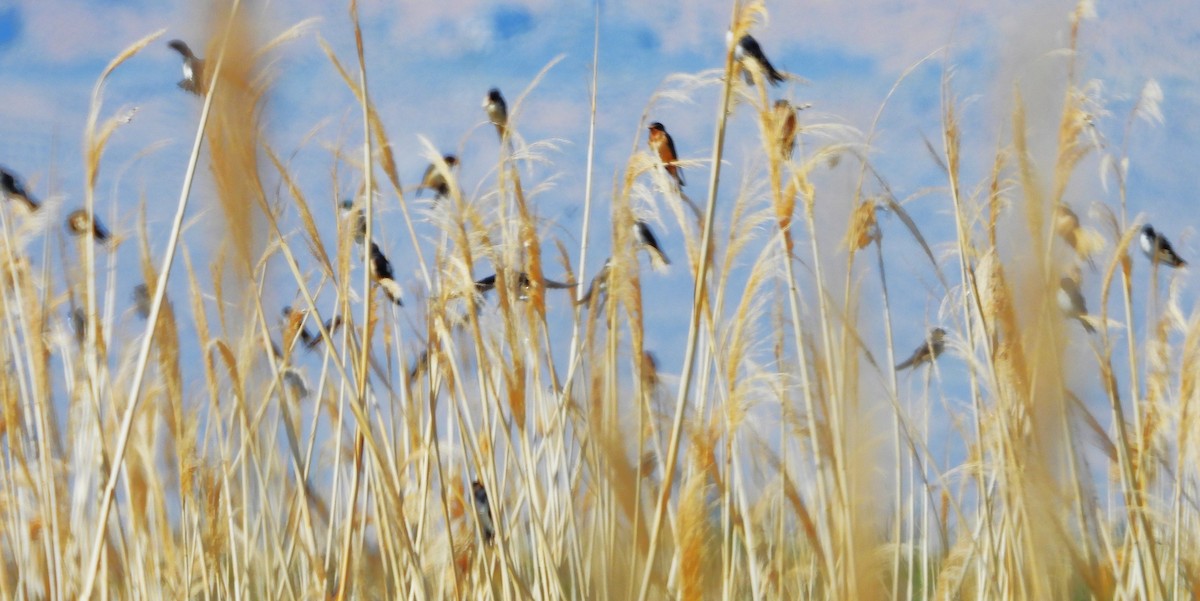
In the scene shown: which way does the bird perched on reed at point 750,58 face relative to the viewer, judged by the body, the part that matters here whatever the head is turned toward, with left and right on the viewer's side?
facing to the left of the viewer

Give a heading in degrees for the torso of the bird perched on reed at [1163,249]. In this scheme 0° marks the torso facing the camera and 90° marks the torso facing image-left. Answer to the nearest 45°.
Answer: approximately 90°

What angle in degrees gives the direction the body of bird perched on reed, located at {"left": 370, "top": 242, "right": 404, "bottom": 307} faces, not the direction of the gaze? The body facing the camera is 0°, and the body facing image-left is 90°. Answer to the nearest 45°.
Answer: approximately 90°

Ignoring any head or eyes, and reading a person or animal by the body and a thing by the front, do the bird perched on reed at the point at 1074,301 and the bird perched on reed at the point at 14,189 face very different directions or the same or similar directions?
same or similar directions

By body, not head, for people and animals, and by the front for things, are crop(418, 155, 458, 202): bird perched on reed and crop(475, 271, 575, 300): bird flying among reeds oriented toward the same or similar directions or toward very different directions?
very different directions

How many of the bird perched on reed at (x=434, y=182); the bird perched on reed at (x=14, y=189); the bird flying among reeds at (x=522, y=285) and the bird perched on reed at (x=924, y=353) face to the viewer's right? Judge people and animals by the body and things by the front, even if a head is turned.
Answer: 2

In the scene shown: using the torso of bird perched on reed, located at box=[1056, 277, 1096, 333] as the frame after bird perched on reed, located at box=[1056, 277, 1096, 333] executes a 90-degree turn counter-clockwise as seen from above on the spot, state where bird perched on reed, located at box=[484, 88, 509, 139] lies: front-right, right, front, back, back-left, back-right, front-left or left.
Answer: back-right

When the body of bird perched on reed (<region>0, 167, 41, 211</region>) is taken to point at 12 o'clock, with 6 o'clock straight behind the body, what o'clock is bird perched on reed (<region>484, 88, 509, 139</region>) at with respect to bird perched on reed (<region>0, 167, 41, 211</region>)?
bird perched on reed (<region>484, 88, 509, 139</region>) is roughly at 7 o'clock from bird perched on reed (<region>0, 167, 41, 211</region>).

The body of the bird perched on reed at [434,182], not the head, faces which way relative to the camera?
to the viewer's right

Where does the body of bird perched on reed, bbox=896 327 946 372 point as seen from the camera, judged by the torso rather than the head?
to the viewer's right

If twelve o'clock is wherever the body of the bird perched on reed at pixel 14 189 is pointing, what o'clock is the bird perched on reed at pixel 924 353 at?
the bird perched on reed at pixel 924 353 is roughly at 7 o'clock from the bird perched on reed at pixel 14 189.
